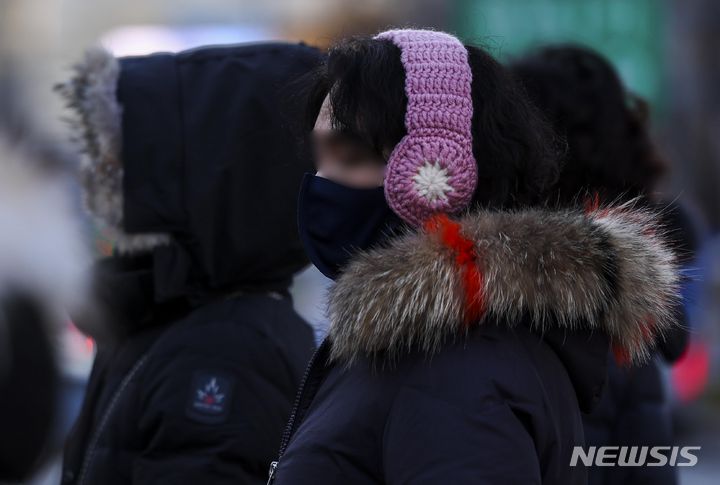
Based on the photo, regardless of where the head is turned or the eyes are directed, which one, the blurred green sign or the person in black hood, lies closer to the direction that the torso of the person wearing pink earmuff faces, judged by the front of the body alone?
the person in black hood

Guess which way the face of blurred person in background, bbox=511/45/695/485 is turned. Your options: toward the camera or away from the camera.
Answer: away from the camera

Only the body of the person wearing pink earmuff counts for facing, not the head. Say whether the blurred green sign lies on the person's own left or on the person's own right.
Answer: on the person's own right

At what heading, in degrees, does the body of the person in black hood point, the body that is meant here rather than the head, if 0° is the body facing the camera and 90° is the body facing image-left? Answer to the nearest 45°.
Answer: approximately 90°

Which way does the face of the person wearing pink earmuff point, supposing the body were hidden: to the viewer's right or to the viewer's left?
to the viewer's left

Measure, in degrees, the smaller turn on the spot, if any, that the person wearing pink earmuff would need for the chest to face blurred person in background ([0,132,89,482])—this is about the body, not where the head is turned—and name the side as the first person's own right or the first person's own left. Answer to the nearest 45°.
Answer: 0° — they already face them

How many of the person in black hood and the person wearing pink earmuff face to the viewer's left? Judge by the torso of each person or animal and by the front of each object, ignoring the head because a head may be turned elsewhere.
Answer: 2

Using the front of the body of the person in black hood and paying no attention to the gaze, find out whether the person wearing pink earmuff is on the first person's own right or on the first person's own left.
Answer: on the first person's own left

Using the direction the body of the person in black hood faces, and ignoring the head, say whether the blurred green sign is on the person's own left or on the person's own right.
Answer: on the person's own right

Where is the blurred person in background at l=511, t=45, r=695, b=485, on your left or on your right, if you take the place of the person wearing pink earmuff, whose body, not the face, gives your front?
on your right

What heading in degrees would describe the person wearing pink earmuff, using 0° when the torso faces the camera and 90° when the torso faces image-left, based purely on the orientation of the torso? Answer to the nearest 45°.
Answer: approximately 90°
